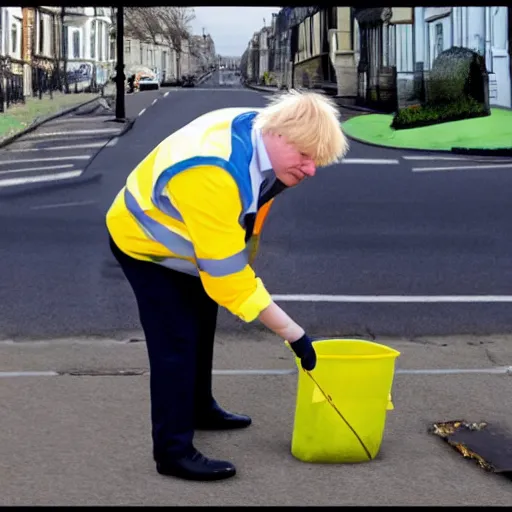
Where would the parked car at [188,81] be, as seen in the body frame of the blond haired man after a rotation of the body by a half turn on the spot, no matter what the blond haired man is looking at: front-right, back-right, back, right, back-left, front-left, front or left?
right

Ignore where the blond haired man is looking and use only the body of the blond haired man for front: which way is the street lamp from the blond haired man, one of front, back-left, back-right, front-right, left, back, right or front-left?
left

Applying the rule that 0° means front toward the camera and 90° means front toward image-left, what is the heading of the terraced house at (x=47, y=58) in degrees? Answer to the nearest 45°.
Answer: approximately 315°

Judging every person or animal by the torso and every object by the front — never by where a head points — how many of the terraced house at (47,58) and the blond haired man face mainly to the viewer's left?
0

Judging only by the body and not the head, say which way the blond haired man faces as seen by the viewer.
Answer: to the viewer's right

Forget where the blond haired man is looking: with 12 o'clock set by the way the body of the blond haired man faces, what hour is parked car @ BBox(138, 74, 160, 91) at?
The parked car is roughly at 9 o'clock from the blond haired man.

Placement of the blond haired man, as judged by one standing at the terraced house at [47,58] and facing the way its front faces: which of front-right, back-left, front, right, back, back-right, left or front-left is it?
front-right

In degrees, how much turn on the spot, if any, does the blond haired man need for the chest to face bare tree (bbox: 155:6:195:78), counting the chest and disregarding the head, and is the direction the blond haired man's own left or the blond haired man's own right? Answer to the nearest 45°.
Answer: approximately 90° to the blond haired man's own left
